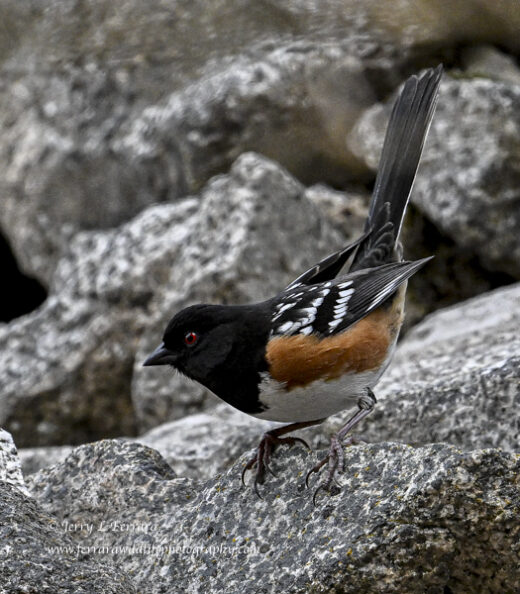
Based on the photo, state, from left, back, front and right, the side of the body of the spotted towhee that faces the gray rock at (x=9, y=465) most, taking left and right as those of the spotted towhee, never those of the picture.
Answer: front

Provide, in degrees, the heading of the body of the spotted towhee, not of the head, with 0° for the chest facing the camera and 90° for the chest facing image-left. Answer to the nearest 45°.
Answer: approximately 90°

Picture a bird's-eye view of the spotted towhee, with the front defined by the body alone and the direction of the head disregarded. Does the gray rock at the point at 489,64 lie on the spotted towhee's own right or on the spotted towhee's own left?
on the spotted towhee's own right

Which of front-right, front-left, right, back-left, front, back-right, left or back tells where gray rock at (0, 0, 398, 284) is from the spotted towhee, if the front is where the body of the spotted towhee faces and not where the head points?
right

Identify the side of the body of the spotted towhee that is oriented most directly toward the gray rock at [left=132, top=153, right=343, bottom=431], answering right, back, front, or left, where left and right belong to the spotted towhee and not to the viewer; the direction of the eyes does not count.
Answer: right

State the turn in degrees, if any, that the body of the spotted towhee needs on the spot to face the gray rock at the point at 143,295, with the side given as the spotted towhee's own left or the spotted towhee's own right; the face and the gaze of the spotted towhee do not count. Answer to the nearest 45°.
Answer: approximately 90° to the spotted towhee's own right

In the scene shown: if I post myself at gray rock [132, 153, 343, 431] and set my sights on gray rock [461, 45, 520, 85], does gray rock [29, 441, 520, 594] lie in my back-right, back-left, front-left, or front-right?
back-right

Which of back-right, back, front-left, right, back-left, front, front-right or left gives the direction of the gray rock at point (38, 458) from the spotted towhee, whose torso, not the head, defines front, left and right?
front-right
